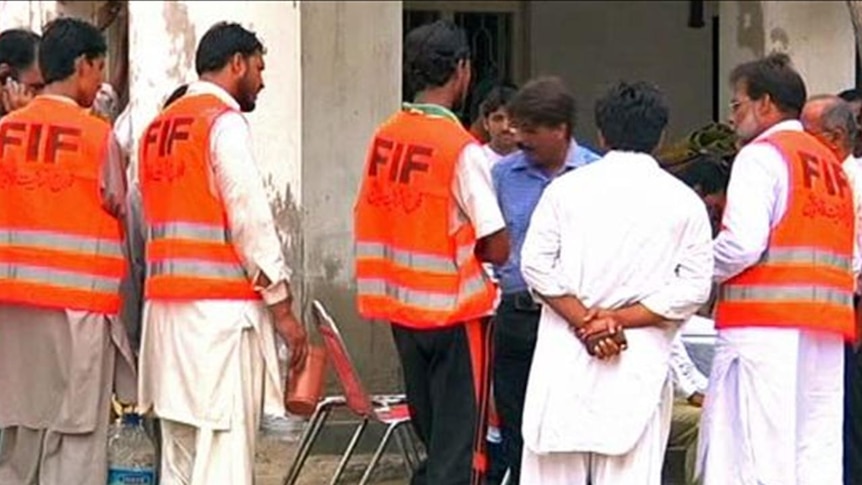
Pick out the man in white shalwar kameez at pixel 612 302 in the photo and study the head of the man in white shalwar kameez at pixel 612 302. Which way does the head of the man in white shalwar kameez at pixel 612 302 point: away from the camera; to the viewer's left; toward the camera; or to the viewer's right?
away from the camera

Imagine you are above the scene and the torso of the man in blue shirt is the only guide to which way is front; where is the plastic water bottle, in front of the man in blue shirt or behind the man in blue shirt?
in front

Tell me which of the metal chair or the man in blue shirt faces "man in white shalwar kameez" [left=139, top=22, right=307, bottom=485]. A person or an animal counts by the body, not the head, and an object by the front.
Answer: the man in blue shirt

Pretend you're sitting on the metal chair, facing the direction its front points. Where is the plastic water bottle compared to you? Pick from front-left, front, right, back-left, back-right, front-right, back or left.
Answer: back-right

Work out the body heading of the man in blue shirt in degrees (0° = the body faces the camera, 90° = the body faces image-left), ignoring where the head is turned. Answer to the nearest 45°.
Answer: approximately 45°

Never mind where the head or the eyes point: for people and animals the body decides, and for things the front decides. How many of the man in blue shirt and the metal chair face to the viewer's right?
1

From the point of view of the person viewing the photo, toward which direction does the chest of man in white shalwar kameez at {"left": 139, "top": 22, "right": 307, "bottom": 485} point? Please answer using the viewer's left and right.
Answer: facing away from the viewer and to the right of the viewer

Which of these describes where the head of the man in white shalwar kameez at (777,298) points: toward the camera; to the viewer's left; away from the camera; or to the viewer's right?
to the viewer's left

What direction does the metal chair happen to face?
to the viewer's right

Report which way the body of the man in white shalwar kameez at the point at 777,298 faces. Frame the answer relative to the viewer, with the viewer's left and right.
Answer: facing away from the viewer and to the left of the viewer

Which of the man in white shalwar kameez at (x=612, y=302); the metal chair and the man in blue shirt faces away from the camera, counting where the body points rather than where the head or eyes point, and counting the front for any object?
the man in white shalwar kameez

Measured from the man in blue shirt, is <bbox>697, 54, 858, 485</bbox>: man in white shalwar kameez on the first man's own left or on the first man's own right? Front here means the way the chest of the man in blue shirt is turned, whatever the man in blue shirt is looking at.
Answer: on the first man's own left

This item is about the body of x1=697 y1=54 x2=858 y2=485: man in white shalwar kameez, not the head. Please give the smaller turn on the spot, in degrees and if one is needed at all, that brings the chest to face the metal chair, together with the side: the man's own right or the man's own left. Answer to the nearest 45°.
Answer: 0° — they already face it
